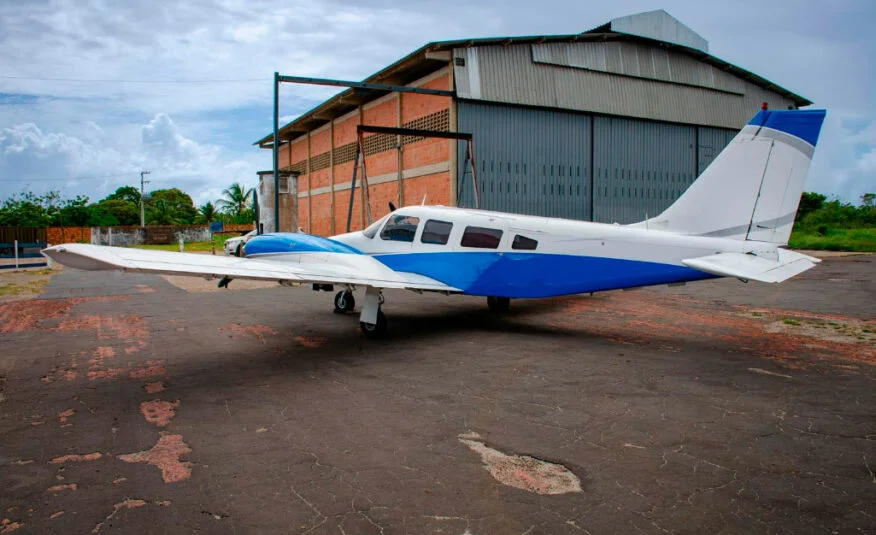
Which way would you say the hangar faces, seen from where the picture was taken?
facing the viewer and to the right of the viewer

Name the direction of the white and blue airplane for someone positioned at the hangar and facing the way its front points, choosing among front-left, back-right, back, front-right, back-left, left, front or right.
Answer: front-right

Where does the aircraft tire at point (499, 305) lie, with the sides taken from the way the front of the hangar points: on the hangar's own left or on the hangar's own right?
on the hangar's own right

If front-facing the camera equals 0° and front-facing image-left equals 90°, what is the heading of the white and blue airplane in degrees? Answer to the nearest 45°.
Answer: approximately 135°

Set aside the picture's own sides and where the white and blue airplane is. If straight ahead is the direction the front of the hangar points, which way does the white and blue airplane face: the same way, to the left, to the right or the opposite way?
the opposite way

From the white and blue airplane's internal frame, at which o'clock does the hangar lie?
The hangar is roughly at 2 o'clock from the white and blue airplane.
